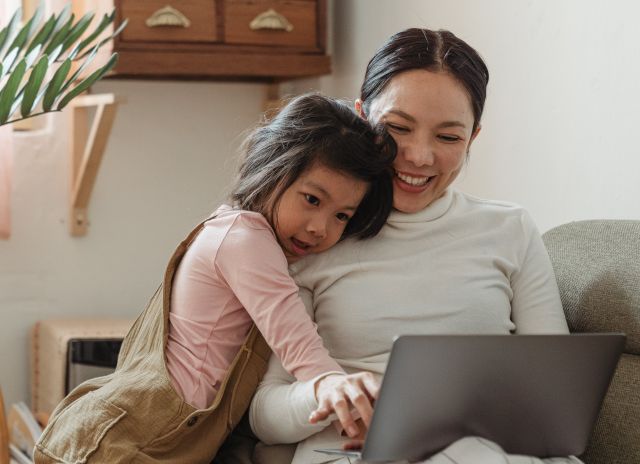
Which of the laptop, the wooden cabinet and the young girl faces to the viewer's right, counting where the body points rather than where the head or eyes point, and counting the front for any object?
the young girl

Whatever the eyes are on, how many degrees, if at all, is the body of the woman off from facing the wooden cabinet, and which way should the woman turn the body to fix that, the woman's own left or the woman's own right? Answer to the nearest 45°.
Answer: approximately 135° to the woman's own right

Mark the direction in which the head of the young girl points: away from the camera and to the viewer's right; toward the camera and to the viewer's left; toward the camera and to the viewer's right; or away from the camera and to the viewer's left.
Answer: toward the camera and to the viewer's right

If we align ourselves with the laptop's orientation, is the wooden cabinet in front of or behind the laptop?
in front

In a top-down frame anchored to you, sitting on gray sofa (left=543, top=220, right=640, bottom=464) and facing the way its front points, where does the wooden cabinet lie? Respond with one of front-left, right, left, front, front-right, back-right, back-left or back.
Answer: back-right

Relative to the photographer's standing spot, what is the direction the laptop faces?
facing away from the viewer and to the left of the viewer

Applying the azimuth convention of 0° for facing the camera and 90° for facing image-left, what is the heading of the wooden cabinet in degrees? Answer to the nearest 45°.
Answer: approximately 0°

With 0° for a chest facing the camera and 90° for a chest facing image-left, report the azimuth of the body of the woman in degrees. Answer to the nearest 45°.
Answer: approximately 0°

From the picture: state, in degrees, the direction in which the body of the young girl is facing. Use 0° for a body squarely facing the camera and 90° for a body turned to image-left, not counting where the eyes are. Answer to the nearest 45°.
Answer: approximately 270°

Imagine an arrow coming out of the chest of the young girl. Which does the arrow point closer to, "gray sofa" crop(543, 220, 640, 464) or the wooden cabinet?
the gray sofa
